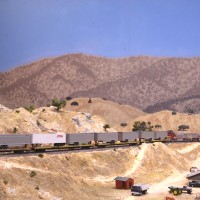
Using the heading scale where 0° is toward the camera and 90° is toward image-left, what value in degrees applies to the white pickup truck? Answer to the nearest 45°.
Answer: approximately 45°

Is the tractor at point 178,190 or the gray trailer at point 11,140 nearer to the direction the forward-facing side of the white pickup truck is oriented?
the gray trailer

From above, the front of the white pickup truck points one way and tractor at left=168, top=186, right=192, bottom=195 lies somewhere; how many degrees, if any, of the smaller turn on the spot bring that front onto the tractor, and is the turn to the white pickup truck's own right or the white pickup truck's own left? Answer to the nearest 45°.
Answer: approximately 135° to the white pickup truck's own left

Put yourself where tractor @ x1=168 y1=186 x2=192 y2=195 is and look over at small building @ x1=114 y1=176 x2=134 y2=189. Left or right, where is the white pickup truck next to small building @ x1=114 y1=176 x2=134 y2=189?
left

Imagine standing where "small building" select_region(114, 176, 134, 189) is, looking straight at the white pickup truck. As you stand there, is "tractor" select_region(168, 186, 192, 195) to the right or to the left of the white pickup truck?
left

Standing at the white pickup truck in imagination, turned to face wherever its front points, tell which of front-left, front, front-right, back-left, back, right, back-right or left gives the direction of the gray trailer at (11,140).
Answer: front-right

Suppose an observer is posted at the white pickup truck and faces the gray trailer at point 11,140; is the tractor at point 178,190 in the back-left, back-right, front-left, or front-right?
back-right
